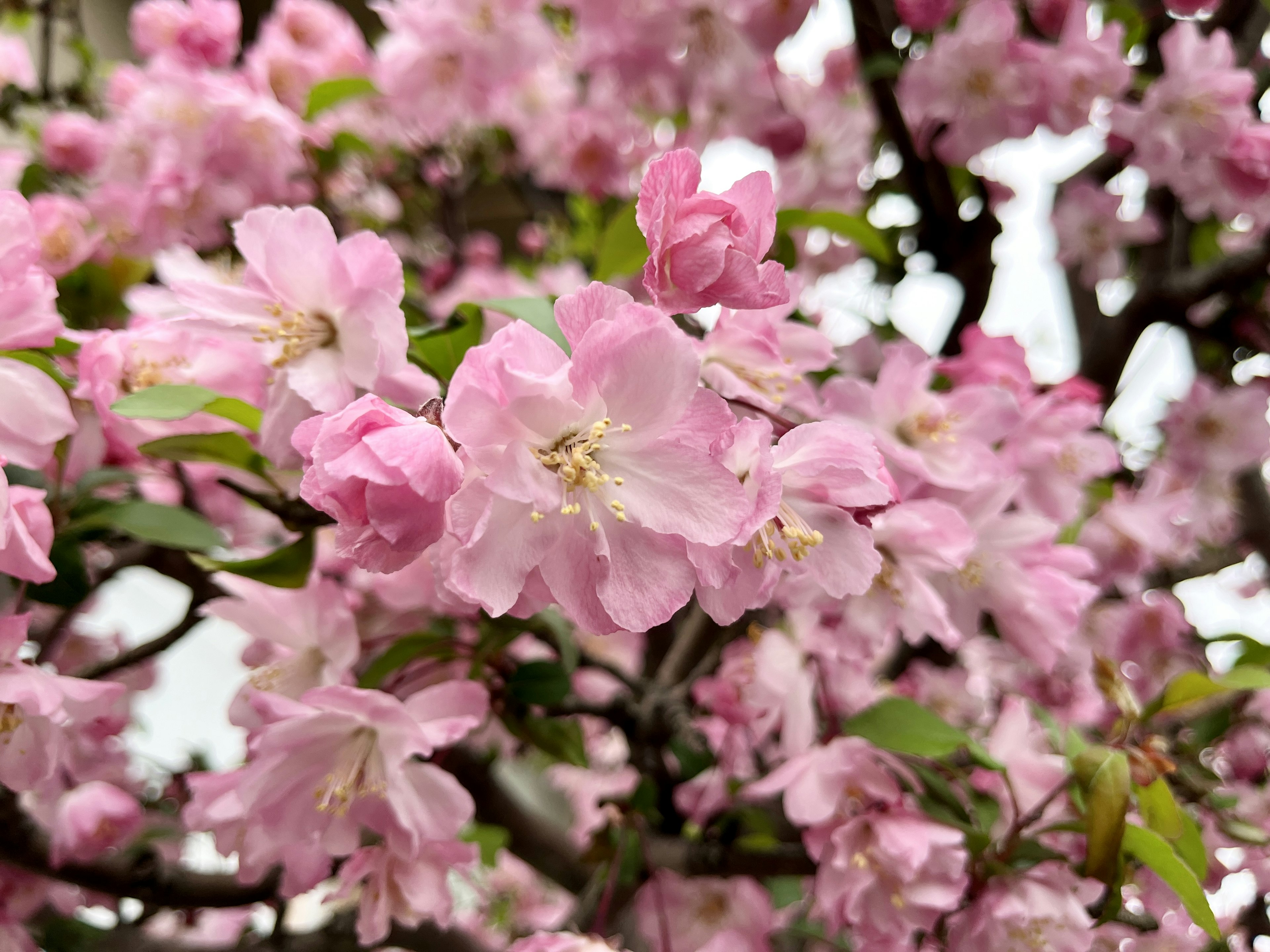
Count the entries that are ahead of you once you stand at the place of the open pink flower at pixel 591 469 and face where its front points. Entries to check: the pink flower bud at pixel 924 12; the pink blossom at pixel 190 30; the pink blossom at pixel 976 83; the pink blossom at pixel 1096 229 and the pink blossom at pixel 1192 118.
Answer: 0

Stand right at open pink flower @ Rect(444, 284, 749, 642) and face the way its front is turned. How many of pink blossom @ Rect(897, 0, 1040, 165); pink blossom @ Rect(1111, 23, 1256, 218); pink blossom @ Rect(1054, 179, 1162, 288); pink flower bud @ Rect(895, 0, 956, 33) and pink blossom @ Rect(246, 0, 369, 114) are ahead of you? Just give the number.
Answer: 0

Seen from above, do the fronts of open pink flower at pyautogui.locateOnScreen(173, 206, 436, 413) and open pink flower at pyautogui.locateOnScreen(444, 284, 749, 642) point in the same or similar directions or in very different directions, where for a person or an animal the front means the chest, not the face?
same or similar directions

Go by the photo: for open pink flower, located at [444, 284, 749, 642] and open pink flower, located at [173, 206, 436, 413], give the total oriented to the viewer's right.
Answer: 0

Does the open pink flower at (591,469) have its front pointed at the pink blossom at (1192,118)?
no

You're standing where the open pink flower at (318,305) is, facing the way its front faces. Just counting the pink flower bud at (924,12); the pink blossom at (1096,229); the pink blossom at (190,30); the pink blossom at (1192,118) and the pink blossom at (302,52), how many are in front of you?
0

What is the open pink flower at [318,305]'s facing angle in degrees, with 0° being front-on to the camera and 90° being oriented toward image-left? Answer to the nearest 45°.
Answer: approximately 45°

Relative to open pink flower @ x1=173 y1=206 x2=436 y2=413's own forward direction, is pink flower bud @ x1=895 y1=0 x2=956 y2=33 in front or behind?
behind

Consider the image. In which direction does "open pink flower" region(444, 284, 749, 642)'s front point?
toward the camera

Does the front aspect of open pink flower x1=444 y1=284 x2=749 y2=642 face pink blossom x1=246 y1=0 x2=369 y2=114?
no
